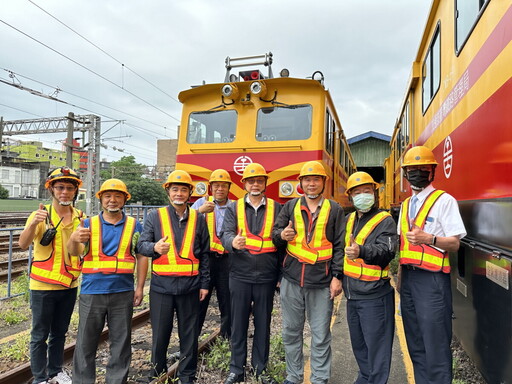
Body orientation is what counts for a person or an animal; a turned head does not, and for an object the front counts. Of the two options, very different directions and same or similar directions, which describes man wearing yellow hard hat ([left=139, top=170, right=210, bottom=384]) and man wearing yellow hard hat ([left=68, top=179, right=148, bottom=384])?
same or similar directions

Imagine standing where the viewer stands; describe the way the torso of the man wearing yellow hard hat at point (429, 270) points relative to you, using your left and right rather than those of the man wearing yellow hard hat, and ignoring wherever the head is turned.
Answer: facing the viewer and to the left of the viewer

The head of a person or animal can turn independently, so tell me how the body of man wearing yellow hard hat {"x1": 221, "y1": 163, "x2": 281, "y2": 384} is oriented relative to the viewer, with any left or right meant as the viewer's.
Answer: facing the viewer

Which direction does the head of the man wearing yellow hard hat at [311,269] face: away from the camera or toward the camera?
toward the camera

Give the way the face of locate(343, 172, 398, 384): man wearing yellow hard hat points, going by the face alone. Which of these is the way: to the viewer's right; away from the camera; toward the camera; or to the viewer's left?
toward the camera

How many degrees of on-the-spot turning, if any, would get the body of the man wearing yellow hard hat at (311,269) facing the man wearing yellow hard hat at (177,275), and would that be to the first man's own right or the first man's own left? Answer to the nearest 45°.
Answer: approximately 90° to the first man's own right

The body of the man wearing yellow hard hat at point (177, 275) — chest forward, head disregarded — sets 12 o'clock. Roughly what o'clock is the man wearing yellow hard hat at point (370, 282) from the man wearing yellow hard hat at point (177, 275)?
the man wearing yellow hard hat at point (370, 282) is roughly at 10 o'clock from the man wearing yellow hard hat at point (177, 275).

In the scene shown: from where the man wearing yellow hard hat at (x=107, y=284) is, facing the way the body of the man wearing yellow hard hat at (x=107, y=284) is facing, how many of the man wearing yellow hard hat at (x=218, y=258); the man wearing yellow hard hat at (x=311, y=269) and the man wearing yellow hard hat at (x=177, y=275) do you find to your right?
0

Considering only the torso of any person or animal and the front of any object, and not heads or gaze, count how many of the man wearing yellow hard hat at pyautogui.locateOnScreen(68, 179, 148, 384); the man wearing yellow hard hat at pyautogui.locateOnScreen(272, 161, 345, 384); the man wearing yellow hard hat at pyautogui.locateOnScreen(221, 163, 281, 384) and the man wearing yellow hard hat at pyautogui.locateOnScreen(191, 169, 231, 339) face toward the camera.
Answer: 4

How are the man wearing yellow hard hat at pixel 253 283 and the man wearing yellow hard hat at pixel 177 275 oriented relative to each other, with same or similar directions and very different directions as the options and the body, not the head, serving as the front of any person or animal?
same or similar directions

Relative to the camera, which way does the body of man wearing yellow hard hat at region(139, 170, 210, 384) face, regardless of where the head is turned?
toward the camera

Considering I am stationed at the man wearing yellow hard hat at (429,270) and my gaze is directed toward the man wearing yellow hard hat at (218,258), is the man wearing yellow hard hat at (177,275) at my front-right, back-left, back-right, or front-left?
front-left

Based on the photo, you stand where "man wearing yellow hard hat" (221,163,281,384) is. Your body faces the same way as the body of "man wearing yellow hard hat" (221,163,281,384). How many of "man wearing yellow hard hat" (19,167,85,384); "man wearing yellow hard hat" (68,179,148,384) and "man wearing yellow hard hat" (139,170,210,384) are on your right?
3

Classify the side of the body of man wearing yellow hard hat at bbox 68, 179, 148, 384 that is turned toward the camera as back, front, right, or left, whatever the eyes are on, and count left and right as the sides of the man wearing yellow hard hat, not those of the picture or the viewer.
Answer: front

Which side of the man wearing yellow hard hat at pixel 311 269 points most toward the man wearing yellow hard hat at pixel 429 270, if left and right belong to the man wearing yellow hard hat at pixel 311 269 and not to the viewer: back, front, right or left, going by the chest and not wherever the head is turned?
left
